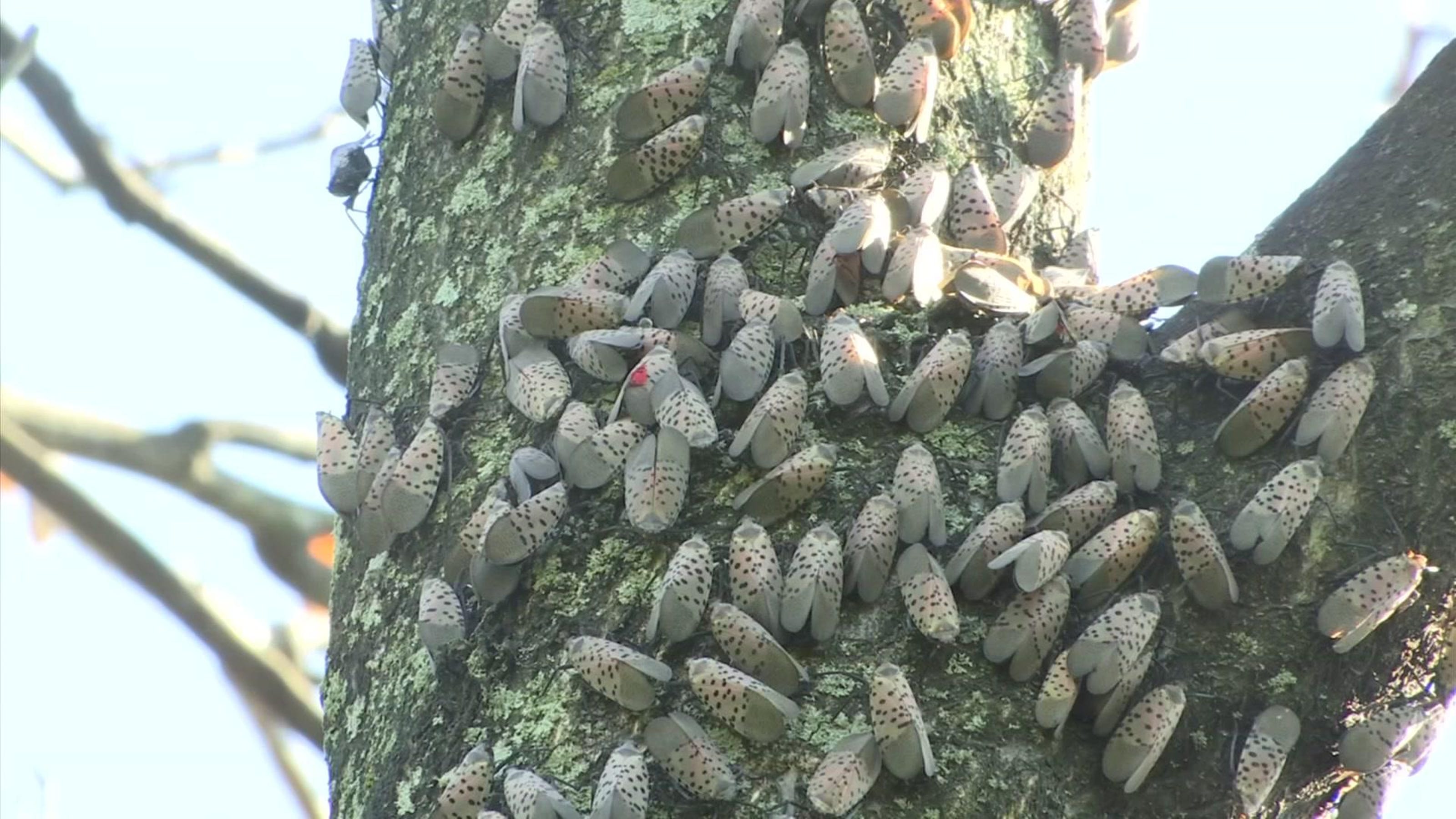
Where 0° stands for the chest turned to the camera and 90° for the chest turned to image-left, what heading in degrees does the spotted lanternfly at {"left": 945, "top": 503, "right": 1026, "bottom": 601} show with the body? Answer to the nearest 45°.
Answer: approximately 225°

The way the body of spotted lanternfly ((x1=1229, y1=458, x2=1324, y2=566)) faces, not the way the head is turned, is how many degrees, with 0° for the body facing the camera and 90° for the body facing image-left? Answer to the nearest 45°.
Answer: approximately 225°

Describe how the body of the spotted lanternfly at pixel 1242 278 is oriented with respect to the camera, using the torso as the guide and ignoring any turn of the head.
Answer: to the viewer's right
